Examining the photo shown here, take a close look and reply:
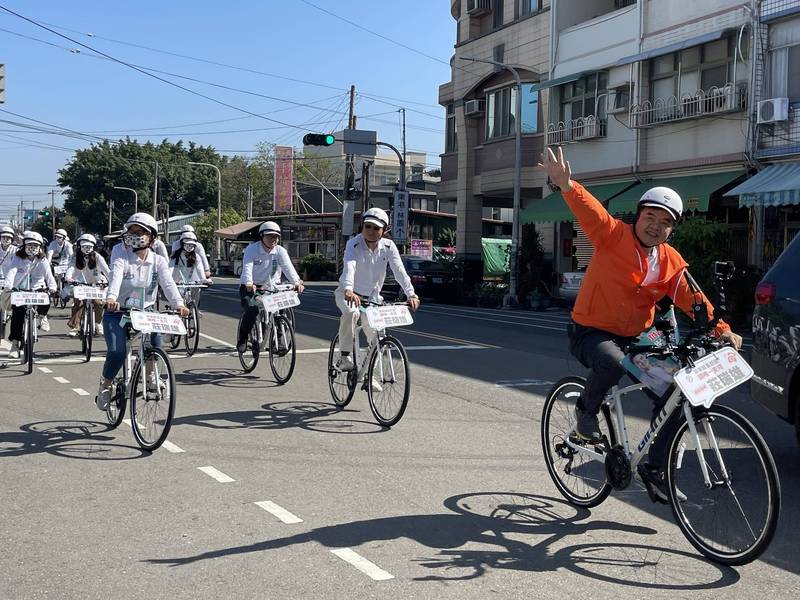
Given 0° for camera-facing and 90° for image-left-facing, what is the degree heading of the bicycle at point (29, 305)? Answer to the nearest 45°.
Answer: approximately 0°

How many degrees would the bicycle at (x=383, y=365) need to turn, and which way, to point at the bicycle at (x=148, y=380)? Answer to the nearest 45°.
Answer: approximately 90° to its right

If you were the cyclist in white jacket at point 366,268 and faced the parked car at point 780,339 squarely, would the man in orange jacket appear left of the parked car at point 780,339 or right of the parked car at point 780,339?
right

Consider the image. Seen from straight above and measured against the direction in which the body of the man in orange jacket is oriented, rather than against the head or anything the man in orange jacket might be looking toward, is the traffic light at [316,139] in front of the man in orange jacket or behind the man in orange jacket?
behind

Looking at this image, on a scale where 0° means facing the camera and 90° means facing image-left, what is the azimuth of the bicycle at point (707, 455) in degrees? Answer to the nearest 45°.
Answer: approximately 315°

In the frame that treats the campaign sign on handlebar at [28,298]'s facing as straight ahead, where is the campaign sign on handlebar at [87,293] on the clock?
the campaign sign on handlebar at [87,293] is roughly at 8 o'clock from the campaign sign on handlebar at [28,298].
